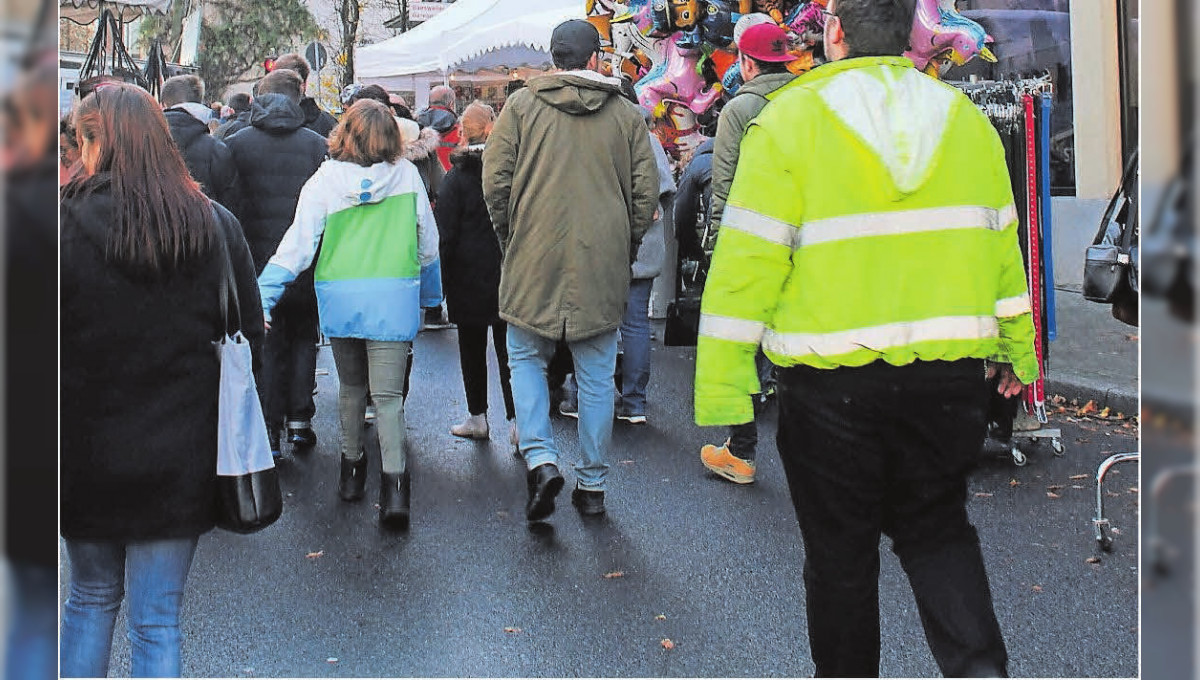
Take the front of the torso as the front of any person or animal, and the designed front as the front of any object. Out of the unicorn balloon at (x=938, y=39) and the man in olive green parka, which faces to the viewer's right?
the unicorn balloon

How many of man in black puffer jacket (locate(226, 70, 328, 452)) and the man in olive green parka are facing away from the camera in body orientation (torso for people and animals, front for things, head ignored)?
2

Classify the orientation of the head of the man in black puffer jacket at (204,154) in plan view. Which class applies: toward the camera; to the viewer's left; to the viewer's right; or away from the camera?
away from the camera

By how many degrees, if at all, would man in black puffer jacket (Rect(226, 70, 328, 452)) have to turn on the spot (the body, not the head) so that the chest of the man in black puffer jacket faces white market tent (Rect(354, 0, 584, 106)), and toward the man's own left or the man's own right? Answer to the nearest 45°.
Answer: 0° — they already face it

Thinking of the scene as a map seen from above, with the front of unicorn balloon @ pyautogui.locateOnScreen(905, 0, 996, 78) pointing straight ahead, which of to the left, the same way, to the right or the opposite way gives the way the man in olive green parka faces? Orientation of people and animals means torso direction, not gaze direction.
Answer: to the left

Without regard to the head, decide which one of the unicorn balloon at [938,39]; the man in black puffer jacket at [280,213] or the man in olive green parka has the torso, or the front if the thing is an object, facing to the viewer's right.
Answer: the unicorn balloon

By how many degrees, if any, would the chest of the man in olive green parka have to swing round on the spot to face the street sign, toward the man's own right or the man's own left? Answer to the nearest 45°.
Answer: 0° — they already face it

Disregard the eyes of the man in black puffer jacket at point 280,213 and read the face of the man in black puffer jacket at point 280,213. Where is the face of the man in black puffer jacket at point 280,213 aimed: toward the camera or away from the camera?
away from the camera

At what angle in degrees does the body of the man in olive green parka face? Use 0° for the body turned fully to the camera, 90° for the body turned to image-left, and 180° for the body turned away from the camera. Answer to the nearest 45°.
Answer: approximately 180°

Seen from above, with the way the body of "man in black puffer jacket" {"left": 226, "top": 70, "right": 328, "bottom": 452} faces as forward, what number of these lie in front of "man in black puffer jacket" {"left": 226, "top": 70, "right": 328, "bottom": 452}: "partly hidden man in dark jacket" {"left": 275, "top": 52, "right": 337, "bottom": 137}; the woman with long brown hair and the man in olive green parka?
1

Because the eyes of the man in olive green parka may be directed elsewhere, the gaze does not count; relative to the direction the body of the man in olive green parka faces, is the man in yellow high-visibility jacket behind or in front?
behind

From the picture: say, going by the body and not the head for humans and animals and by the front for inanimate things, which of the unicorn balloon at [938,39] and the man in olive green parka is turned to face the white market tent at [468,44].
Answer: the man in olive green parka

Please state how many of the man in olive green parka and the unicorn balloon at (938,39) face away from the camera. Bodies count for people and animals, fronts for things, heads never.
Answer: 1

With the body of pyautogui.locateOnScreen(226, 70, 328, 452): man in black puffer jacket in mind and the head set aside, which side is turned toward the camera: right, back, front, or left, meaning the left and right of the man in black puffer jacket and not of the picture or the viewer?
back

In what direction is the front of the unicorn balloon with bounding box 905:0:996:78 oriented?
to the viewer's right
